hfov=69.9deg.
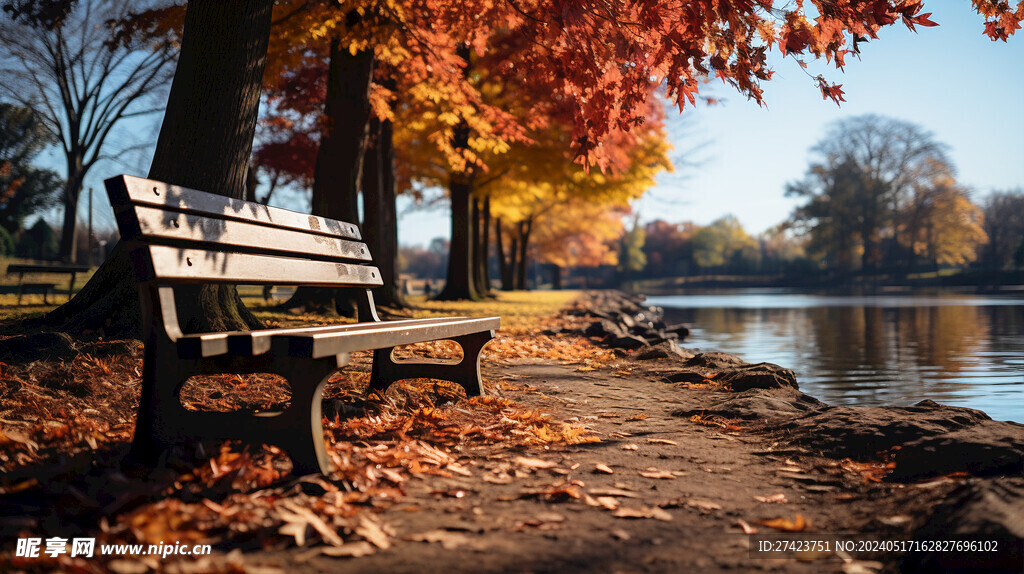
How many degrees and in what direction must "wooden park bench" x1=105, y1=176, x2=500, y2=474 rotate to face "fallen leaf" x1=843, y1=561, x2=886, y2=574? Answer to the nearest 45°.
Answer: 0° — it already faces it

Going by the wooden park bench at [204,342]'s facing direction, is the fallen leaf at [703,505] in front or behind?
in front

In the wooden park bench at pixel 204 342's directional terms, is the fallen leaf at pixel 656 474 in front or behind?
in front

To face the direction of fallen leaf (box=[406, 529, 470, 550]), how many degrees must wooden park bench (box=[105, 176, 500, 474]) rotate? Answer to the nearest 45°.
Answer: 0° — it already faces it

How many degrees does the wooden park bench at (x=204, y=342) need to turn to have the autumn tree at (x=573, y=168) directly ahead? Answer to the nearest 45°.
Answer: approximately 90° to its left

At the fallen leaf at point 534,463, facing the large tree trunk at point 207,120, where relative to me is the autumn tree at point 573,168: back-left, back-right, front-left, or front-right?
front-right

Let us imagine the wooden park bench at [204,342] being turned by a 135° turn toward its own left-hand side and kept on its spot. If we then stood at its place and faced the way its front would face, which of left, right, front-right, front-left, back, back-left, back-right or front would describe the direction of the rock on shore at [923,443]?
right

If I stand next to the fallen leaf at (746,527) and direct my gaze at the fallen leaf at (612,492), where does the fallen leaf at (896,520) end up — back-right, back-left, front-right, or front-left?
back-right

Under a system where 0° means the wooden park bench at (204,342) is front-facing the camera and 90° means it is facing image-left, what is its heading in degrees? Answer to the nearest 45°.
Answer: approximately 315°

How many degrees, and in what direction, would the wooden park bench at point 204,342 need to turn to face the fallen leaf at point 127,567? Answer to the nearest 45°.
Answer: approximately 45° to its right

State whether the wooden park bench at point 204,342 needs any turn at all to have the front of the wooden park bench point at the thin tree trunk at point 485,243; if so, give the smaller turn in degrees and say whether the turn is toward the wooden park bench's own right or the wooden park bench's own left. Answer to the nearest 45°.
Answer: approximately 135° to the wooden park bench's own left

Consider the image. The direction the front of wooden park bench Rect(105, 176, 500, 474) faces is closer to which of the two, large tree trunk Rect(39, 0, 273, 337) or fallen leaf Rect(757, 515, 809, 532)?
the fallen leaf

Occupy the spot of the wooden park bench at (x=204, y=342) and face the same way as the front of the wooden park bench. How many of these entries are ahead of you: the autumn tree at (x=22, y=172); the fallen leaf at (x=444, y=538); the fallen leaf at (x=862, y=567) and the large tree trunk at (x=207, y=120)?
2
